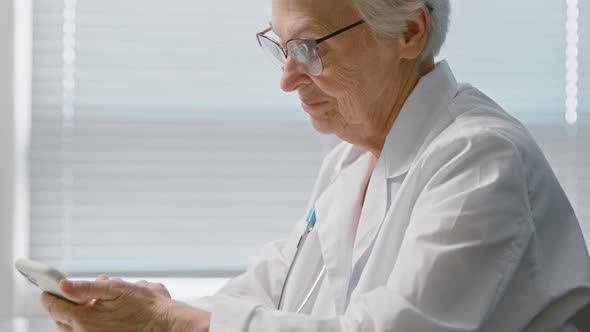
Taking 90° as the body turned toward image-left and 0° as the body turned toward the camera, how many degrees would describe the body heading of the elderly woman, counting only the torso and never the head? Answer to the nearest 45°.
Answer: approximately 45°
